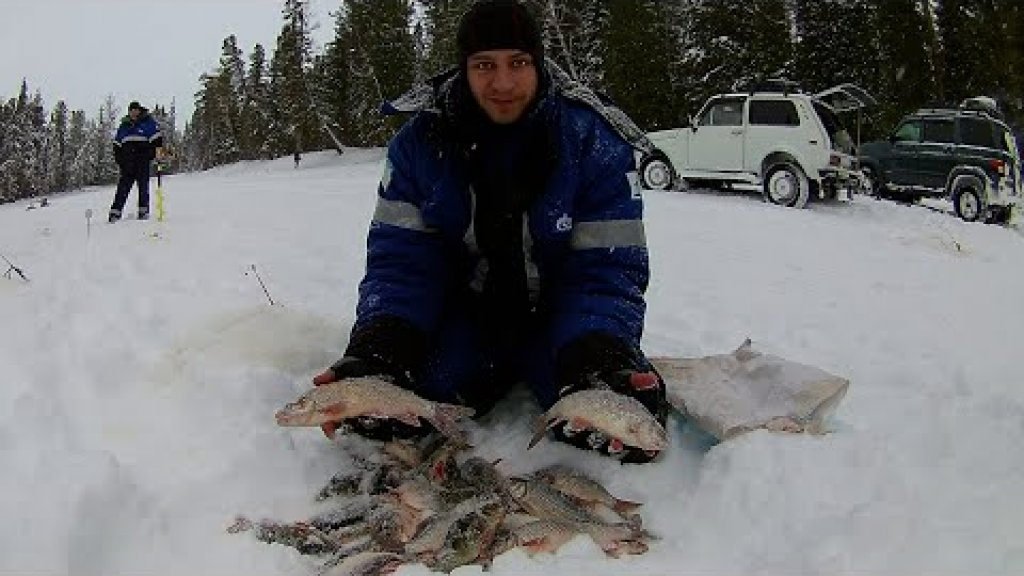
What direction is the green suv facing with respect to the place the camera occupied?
facing away from the viewer and to the left of the viewer

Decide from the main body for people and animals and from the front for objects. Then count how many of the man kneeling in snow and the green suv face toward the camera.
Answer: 1

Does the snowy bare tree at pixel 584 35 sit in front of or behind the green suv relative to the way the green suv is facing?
in front

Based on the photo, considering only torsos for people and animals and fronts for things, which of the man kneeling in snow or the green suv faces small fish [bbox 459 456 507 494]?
the man kneeling in snow

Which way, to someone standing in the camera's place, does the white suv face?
facing away from the viewer and to the left of the viewer

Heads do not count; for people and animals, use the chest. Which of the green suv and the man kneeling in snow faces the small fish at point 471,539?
the man kneeling in snow

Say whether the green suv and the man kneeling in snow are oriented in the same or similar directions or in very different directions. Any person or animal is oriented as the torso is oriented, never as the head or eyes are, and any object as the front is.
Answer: very different directions

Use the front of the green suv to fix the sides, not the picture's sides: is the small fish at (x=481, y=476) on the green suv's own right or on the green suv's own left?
on the green suv's own left

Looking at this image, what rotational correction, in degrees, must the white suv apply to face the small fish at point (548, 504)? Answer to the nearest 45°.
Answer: approximately 135° to its left

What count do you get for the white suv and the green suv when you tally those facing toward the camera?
0

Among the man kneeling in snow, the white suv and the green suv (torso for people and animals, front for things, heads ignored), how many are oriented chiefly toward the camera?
1
